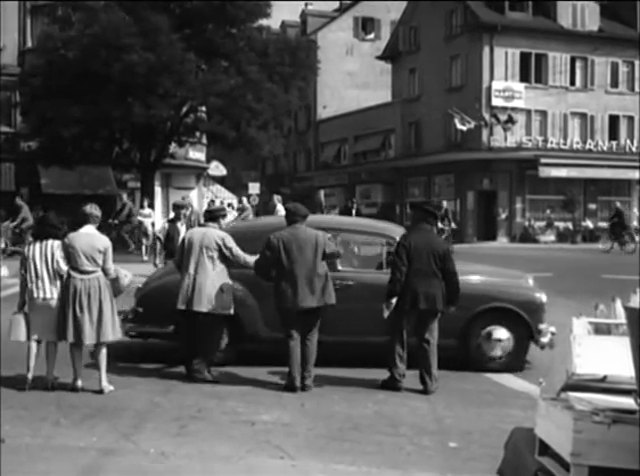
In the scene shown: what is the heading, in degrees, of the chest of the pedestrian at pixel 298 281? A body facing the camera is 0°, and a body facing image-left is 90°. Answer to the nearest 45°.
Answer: approximately 180°

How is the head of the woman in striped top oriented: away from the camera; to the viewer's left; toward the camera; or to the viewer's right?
away from the camera

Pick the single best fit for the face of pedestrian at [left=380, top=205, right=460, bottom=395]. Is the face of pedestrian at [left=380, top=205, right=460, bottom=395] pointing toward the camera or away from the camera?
away from the camera

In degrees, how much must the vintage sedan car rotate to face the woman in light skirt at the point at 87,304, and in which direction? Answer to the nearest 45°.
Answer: approximately 135° to its right

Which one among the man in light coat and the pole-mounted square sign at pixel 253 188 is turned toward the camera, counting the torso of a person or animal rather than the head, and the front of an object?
the pole-mounted square sign

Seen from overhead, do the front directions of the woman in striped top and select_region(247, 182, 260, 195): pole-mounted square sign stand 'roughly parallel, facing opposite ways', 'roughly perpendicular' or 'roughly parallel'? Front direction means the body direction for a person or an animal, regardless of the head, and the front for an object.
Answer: roughly parallel, facing opposite ways

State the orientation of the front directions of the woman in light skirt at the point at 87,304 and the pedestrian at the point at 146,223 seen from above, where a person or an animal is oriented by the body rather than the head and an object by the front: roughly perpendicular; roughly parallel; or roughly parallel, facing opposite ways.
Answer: roughly parallel, facing opposite ways

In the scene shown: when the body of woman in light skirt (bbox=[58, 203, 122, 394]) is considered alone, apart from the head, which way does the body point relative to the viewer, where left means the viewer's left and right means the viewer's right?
facing away from the viewer

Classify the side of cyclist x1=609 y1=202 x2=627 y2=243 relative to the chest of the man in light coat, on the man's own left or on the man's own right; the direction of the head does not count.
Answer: on the man's own right

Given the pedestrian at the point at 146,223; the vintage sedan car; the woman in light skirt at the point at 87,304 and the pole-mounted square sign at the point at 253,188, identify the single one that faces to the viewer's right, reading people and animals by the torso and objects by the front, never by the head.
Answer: the vintage sedan car

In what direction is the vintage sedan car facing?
to the viewer's right

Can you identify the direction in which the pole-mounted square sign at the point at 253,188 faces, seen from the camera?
facing the viewer

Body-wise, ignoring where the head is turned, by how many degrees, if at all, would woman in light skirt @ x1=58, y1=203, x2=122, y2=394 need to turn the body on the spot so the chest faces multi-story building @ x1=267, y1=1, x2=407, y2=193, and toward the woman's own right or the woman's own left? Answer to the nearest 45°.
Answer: approximately 45° to the woman's own right

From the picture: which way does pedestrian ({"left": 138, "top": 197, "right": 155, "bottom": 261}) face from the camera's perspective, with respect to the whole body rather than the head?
toward the camera

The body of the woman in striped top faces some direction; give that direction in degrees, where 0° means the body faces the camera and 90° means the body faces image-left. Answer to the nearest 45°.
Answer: approximately 180°
